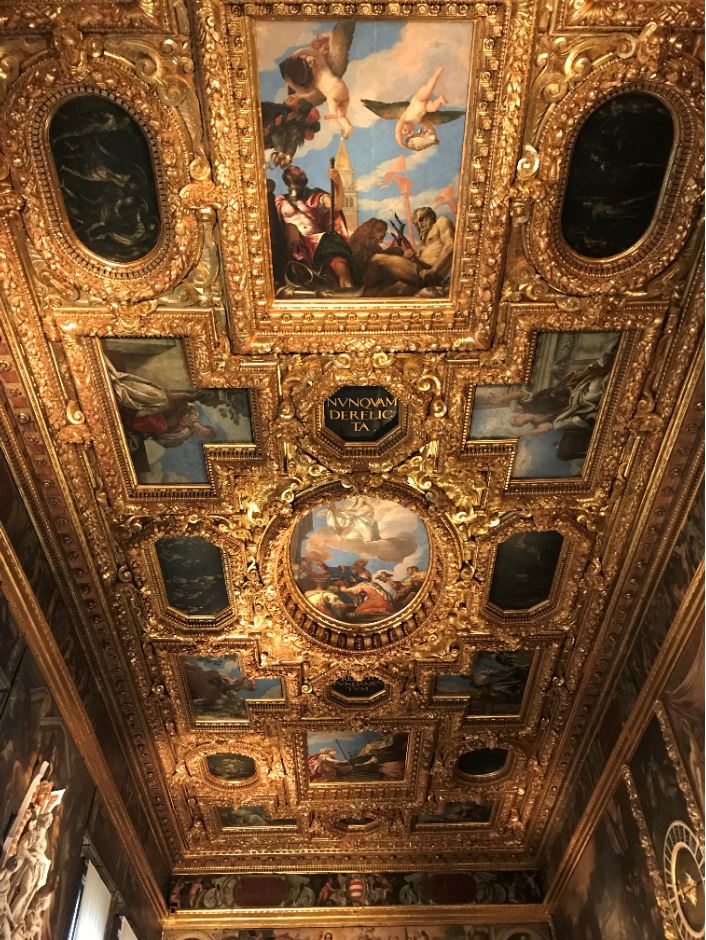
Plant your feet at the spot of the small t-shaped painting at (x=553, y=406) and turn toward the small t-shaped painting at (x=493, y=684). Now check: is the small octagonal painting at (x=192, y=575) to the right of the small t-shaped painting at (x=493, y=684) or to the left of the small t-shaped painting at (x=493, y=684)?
left
